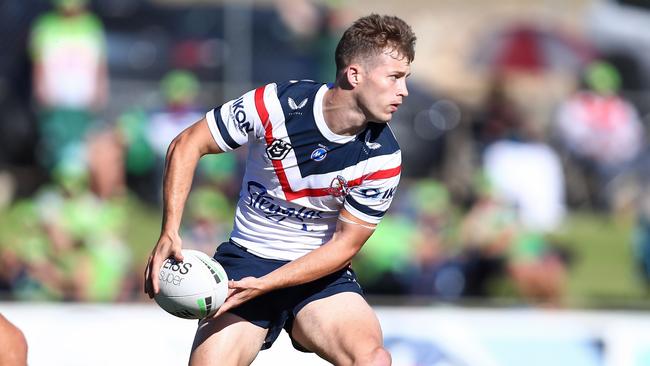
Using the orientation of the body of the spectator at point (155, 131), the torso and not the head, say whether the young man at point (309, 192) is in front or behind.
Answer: in front

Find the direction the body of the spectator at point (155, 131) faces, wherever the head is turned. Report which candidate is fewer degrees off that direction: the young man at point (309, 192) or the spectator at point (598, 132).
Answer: the young man

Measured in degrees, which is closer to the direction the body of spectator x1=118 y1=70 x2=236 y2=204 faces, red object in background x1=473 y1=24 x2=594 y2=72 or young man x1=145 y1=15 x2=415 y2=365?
the young man

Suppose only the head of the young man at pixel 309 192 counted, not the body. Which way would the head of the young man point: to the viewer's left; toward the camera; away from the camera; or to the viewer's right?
to the viewer's right

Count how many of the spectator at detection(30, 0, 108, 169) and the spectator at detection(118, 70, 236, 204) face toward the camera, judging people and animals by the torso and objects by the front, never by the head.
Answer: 2

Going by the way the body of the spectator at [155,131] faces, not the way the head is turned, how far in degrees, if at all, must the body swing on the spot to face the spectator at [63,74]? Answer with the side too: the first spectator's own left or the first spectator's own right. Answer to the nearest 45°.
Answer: approximately 90° to the first spectator's own right

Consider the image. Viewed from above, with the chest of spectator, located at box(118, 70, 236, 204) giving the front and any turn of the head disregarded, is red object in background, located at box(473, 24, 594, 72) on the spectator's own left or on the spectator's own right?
on the spectator's own left

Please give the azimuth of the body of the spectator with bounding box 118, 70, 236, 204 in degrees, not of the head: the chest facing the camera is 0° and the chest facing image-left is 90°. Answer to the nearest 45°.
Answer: approximately 0°

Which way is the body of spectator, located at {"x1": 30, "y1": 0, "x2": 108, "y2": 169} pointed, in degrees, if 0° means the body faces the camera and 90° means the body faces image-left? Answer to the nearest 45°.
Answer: approximately 0°
